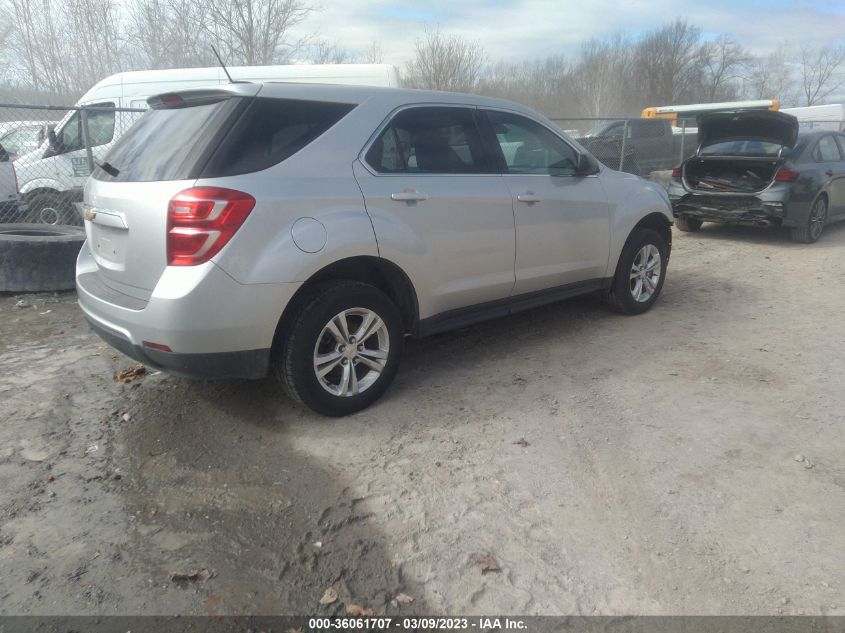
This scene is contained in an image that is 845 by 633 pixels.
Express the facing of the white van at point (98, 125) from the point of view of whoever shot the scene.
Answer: facing to the left of the viewer

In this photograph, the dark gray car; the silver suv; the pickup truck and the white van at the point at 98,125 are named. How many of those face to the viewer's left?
2

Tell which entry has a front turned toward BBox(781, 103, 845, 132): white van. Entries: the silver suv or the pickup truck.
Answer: the silver suv

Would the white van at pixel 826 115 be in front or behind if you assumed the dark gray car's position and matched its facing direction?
in front

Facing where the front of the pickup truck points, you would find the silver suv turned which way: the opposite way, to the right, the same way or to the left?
to the right

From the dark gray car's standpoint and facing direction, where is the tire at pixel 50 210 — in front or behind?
behind

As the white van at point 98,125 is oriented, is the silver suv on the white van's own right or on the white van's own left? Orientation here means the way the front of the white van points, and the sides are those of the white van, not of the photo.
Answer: on the white van's own left

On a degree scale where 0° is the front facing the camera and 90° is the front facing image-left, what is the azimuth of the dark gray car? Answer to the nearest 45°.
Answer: approximately 225°

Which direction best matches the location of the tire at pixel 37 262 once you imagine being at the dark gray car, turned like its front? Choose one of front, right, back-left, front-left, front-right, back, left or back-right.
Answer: back

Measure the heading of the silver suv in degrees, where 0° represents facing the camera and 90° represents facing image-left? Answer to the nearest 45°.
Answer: approximately 225°

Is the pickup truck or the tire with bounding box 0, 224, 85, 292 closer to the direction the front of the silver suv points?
the pickup truck

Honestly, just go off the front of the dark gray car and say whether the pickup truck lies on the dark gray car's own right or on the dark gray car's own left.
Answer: on the dark gray car's own left

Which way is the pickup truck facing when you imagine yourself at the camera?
facing to the left of the viewer

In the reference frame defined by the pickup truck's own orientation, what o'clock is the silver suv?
The silver suv is roughly at 9 o'clock from the pickup truck.

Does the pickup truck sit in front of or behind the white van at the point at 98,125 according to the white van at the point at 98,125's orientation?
behind
